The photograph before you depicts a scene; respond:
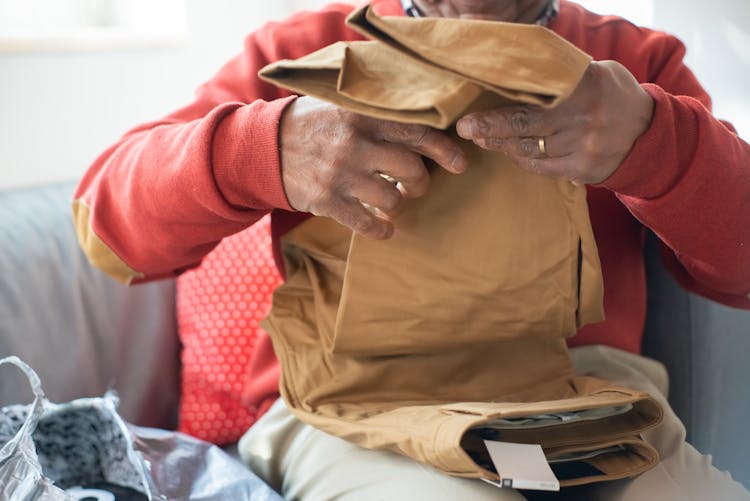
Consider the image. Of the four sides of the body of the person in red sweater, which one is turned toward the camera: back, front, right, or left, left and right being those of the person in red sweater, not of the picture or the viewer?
front
